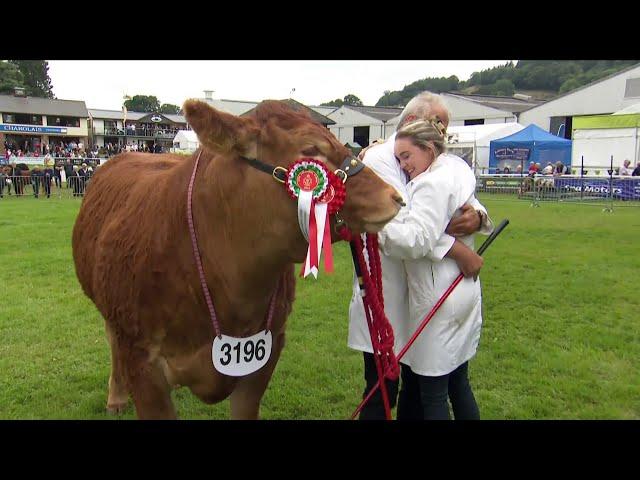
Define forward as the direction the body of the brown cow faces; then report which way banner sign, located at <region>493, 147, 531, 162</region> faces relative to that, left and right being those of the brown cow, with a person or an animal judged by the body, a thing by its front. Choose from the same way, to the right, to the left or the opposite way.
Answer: to the right

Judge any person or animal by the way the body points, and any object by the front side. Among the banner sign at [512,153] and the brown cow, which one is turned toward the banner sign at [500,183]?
the banner sign at [512,153]

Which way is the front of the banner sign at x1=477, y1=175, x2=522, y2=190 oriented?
toward the camera

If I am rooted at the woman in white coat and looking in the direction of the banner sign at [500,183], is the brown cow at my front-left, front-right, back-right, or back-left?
back-left

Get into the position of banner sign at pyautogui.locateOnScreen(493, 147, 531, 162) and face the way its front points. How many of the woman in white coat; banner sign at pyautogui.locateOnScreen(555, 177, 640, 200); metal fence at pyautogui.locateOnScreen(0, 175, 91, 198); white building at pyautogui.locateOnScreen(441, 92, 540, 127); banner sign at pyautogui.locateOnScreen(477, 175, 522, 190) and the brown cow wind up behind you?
1

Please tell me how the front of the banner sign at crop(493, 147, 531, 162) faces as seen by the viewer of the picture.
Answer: facing the viewer

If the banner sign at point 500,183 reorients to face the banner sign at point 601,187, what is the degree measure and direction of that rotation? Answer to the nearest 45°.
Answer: approximately 45° to its left

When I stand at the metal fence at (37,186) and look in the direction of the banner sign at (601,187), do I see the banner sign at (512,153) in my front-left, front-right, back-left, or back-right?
front-left

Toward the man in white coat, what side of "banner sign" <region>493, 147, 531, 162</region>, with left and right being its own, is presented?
front

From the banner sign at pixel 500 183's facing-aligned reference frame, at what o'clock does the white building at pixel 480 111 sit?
The white building is roughly at 6 o'clock from the banner sign.

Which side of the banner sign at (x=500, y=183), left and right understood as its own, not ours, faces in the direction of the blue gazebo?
back

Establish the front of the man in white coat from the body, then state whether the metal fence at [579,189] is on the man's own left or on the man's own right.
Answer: on the man's own left
